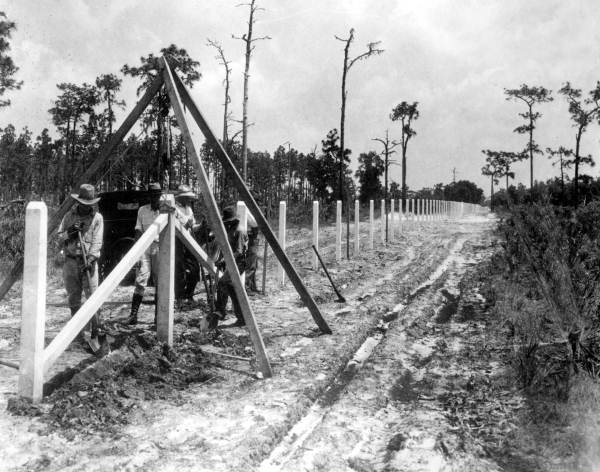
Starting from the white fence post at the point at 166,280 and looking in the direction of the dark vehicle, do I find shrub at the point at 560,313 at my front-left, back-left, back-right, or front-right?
back-right

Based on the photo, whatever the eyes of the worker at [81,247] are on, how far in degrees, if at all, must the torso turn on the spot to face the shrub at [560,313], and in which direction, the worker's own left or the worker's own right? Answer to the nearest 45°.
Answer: approximately 45° to the worker's own left

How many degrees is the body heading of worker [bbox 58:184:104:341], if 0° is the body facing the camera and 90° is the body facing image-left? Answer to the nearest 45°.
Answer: approximately 0°

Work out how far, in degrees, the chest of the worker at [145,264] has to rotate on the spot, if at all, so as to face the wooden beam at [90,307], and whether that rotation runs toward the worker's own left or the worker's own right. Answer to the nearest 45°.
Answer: approximately 45° to the worker's own right

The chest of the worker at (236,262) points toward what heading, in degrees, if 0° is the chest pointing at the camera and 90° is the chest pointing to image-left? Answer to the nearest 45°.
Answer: approximately 45°

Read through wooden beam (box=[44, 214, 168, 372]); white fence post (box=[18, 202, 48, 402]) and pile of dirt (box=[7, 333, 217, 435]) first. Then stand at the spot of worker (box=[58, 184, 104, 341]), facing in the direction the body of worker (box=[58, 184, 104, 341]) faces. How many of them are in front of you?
3

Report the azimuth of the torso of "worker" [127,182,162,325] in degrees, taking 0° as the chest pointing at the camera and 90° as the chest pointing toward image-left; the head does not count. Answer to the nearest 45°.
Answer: approximately 315°

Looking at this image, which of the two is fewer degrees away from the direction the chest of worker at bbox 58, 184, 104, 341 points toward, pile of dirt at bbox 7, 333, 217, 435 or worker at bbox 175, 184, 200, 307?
the pile of dirt
